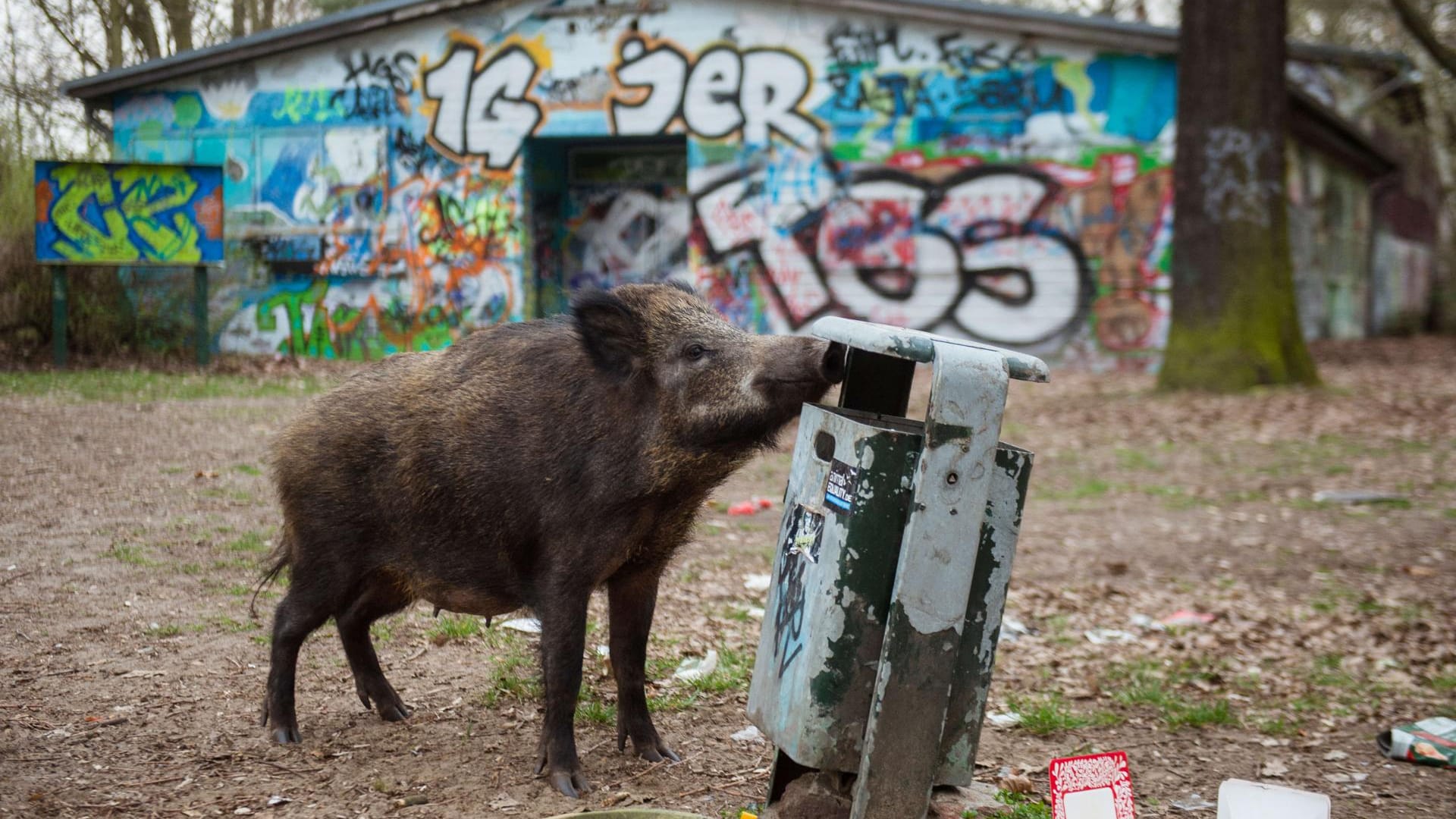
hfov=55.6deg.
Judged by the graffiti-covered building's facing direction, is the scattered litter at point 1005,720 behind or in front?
in front

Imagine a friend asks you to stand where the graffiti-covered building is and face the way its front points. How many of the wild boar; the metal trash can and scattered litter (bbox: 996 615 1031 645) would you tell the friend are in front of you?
3

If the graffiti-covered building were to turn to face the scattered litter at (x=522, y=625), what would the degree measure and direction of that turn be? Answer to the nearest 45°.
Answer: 0° — it already faces it

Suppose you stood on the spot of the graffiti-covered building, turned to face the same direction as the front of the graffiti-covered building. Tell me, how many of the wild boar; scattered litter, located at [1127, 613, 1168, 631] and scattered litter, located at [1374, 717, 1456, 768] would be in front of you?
3

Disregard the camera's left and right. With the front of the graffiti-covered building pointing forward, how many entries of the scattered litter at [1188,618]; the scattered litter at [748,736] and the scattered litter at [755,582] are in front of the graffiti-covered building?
3

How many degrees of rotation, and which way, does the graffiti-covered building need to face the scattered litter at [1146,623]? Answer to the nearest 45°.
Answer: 0° — it already faces it

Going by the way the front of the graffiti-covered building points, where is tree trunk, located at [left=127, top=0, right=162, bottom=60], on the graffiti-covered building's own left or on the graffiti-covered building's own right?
on the graffiti-covered building's own right

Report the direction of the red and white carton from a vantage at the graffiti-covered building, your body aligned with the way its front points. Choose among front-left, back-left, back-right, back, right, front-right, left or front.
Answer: front

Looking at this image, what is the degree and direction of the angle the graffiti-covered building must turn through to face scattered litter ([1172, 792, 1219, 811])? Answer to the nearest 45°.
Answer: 0° — it already faces it

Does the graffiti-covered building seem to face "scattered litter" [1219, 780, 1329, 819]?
yes

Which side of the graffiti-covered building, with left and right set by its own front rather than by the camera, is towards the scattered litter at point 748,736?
front

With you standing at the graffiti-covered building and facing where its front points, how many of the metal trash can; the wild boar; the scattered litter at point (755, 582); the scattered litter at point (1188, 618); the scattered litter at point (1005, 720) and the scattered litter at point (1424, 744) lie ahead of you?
6

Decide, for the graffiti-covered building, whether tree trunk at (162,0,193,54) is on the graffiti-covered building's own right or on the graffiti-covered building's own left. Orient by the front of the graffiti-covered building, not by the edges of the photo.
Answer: on the graffiti-covered building's own right

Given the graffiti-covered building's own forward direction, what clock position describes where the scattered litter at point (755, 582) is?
The scattered litter is roughly at 12 o'clock from the graffiti-covered building.

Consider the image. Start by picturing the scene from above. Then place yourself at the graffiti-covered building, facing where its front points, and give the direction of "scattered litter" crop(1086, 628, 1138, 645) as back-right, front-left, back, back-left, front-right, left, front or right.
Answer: front

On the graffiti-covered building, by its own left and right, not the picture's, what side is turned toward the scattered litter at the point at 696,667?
front

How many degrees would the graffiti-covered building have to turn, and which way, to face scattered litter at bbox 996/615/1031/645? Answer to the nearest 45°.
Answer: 0° — it already faces it

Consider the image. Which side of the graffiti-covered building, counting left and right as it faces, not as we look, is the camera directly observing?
front
